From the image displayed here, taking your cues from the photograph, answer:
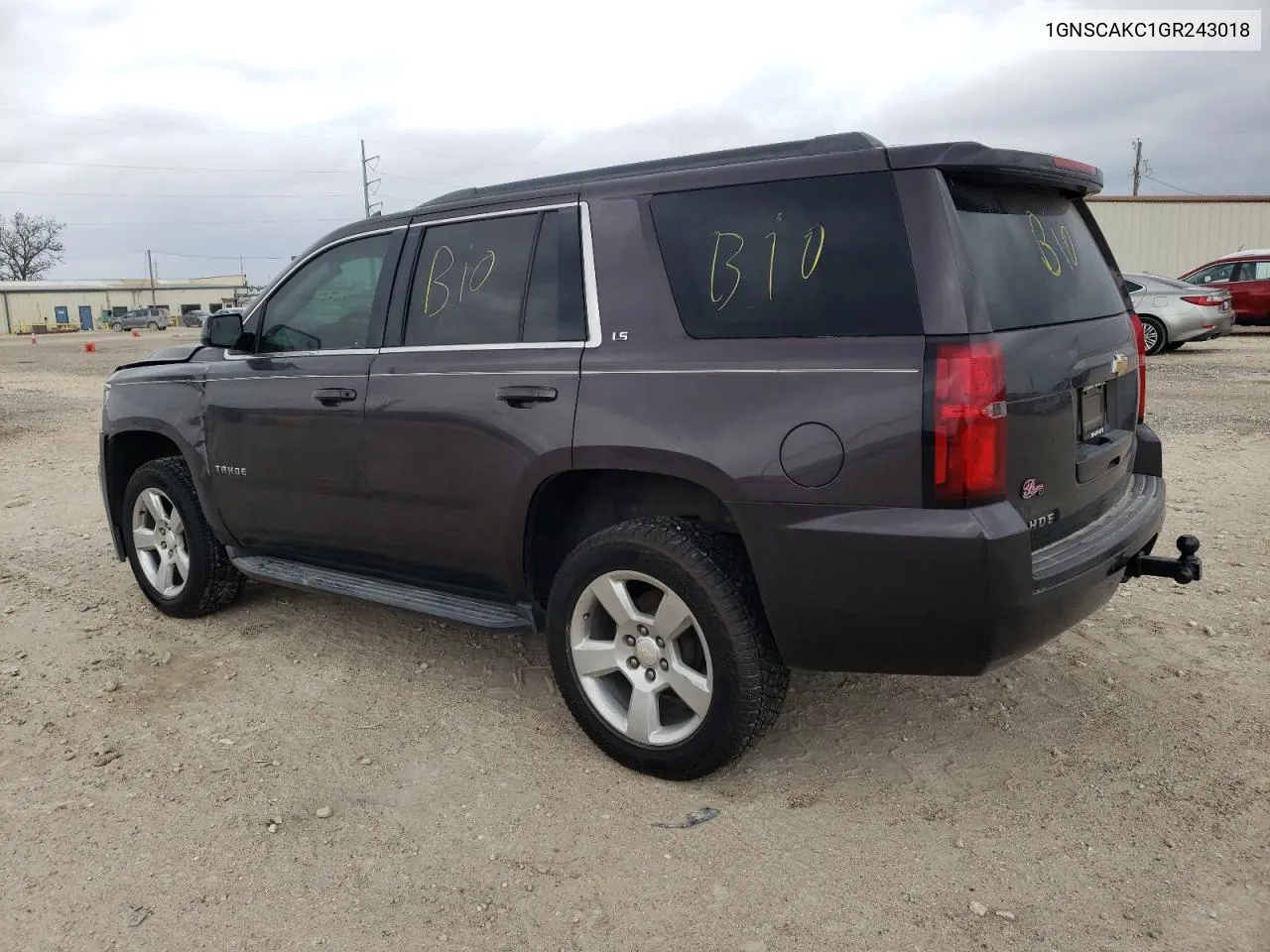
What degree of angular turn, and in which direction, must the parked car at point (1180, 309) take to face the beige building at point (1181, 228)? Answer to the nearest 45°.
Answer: approximately 45° to its right

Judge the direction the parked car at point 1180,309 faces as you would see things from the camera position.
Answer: facing away from the viewer and to the left of the viewer

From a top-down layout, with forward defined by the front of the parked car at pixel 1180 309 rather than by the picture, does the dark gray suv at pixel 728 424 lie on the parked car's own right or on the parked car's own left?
on the parked car's own left

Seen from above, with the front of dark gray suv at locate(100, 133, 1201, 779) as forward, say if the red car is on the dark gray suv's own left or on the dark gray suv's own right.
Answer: on the dark gray suv's own right

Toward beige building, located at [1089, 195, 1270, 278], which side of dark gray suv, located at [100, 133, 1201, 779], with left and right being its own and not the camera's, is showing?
right

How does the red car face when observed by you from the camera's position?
facing to the left of the viewer

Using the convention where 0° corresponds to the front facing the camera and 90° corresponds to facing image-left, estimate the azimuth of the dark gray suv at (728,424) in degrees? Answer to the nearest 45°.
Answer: approximately 135°

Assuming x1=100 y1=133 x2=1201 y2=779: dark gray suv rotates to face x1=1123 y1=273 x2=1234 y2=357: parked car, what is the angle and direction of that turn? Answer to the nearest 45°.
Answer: approximately 90° to its right

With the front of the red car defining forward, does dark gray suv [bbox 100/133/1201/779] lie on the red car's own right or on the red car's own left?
on the red car's own left
